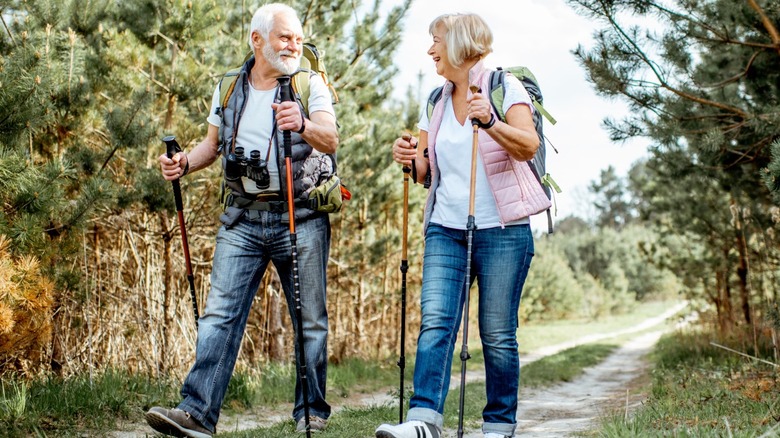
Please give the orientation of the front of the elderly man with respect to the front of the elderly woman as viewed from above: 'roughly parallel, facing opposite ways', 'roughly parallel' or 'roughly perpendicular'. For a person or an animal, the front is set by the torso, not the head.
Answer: roughly parallel

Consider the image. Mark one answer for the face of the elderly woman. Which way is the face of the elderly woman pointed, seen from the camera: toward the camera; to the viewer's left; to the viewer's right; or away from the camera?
to the viewer's left

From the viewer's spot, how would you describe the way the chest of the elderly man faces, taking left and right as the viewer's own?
facing the viewer and to the left of the viewer

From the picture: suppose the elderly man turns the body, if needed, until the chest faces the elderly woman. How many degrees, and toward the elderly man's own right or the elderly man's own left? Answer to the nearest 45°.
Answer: approximately 90° to the elderly man's own left

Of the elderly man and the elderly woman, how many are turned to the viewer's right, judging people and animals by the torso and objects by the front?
0

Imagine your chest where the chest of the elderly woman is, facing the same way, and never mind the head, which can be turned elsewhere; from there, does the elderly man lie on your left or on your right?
on your right
